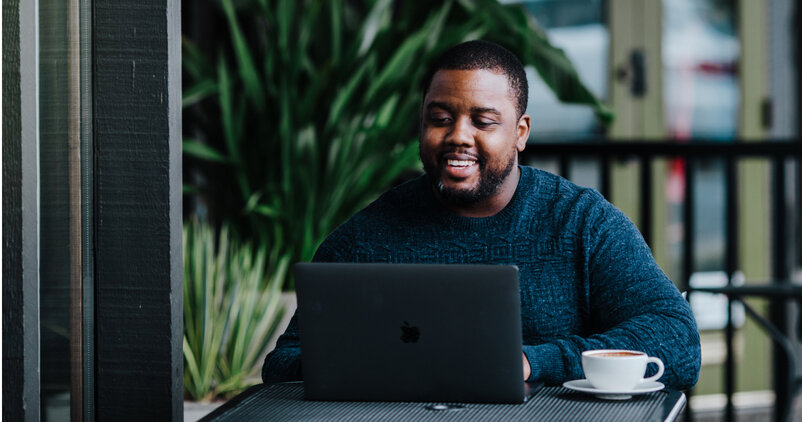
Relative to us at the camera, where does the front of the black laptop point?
facing away from the viewer
